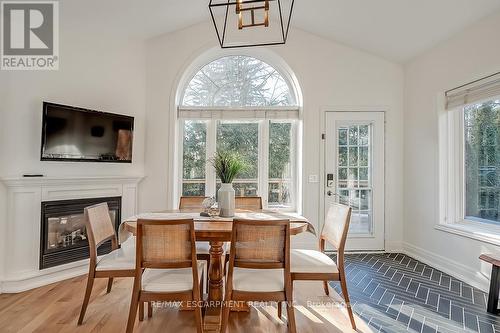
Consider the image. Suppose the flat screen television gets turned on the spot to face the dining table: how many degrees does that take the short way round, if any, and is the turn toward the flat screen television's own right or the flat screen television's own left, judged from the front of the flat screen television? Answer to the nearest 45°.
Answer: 0° — it already faces it

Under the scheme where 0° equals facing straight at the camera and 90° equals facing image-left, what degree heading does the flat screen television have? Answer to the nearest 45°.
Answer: approximately 315°

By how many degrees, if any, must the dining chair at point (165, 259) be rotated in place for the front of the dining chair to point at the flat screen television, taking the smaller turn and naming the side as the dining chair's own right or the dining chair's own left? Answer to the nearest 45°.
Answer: approximately 45° to the dining chair's own left

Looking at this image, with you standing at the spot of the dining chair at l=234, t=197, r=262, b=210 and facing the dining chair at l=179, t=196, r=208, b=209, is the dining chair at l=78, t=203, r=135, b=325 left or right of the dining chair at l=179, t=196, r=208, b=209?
left

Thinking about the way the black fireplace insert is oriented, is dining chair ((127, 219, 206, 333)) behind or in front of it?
in front

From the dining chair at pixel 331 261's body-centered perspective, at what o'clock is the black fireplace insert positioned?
The black fireplace insert is roughly at 12 o'clock from the dining chair.

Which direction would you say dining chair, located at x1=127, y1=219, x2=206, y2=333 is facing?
away from the camera

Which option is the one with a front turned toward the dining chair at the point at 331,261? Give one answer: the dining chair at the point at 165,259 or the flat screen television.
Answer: the flat screen television

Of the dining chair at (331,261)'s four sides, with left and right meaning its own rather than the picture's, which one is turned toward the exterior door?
right

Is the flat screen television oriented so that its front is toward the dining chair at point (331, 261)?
yes

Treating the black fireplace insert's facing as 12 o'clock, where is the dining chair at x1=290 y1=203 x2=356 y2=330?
The dining chair is roughly at 12 o'clock from the black fireplace insert.

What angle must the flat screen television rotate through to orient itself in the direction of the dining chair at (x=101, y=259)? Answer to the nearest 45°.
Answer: approximately 45° to its right

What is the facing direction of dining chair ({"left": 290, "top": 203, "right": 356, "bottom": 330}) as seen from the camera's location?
facing to the left of the viewer
